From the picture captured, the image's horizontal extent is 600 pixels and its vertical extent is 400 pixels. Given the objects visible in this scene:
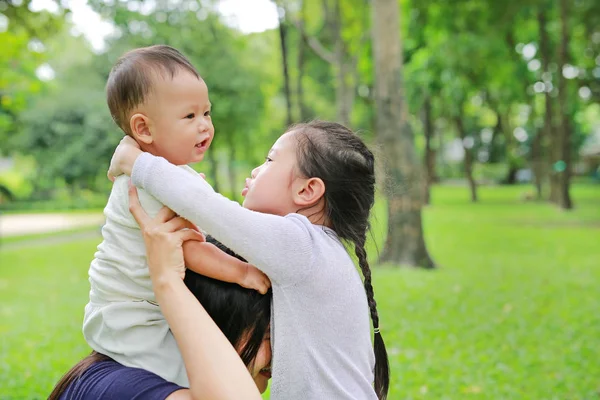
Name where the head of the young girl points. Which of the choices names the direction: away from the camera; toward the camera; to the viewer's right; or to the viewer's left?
to the viewer's left

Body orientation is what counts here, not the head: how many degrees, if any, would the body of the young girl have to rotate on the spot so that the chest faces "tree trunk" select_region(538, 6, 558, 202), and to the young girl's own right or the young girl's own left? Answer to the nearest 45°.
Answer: approximately 135° to the young girl's own right

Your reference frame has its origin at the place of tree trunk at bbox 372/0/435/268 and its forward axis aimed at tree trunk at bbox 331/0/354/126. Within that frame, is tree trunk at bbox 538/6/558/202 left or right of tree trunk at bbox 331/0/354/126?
right

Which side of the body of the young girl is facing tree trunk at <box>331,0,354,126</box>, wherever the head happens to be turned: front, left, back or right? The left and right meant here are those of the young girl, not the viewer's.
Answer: right

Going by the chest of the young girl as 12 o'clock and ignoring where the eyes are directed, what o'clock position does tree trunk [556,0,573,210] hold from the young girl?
The tree trunk is roughly at 4 o'clock from the young girl.

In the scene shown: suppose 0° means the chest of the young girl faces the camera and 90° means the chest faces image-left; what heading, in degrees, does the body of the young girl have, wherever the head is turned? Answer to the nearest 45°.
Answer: approximately 90°

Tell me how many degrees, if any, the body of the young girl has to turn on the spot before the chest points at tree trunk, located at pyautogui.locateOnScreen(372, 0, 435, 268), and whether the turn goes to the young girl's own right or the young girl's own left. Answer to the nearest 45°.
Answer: approximately 90° to the young girl's own right
